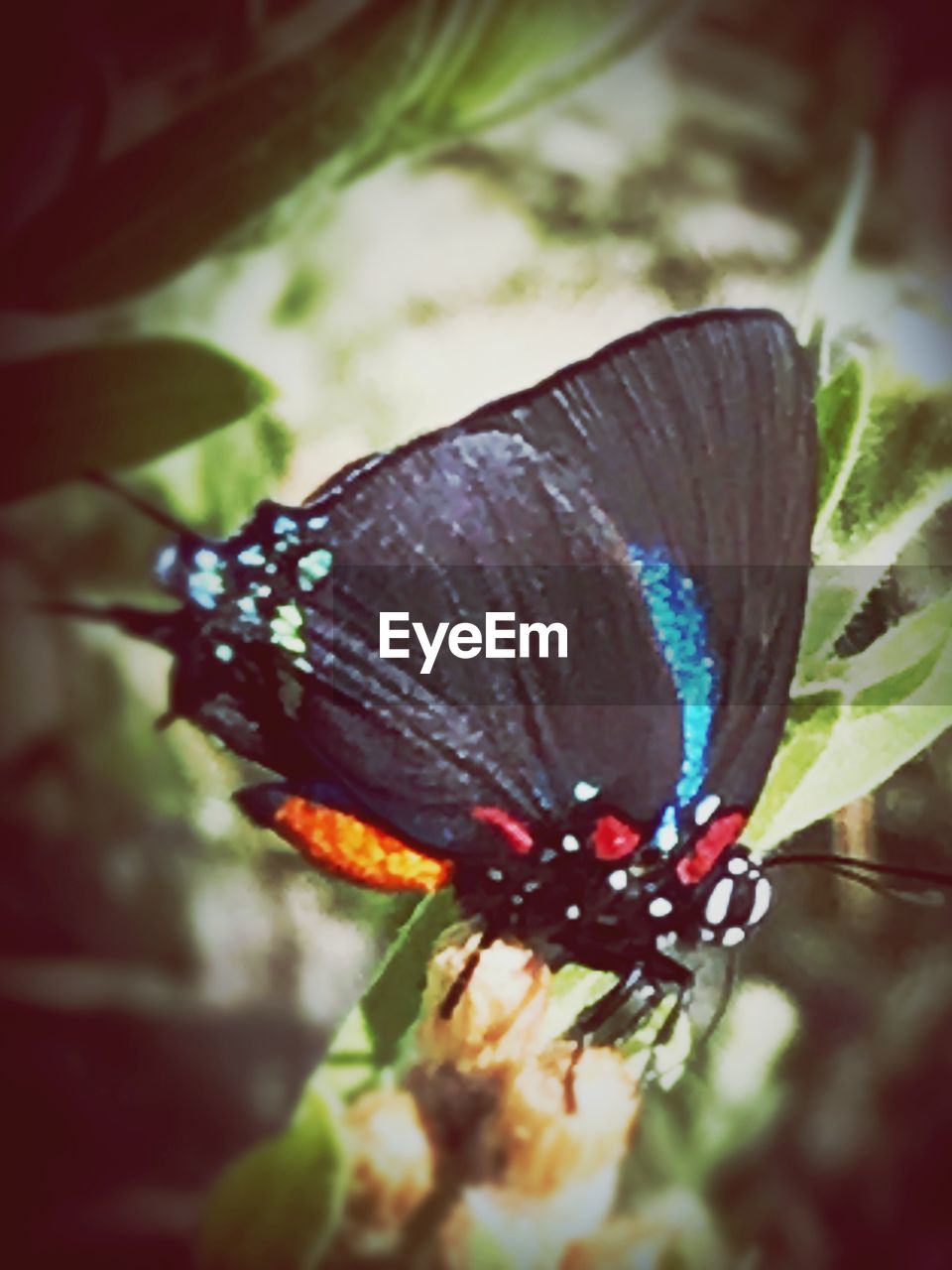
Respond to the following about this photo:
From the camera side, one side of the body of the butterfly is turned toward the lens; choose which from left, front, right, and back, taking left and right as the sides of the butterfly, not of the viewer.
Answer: right
